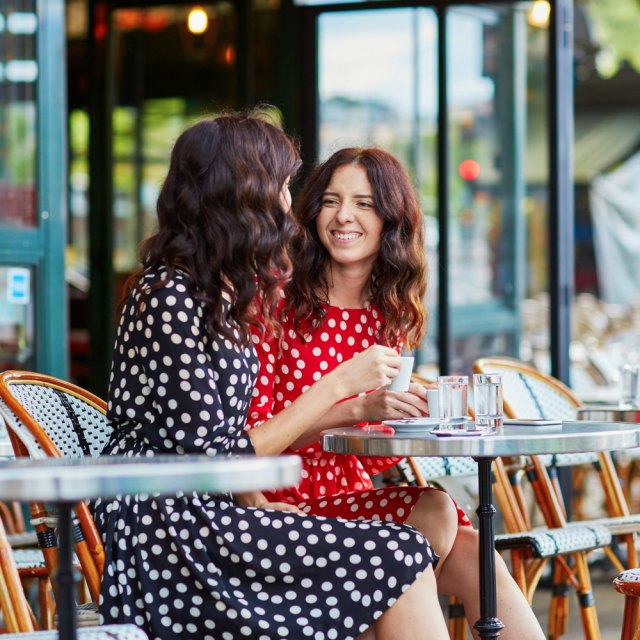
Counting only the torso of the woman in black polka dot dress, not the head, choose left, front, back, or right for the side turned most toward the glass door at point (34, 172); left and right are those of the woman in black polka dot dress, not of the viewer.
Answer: left

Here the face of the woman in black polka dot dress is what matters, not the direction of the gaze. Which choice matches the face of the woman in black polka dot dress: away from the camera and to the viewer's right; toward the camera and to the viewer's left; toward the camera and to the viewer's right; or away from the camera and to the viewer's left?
away from the camera and to the viewer's right

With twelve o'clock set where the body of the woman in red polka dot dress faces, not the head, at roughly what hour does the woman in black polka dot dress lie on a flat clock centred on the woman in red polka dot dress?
The woman in black polka dot dress is roughly at 2 o'clock from the woman in red polka dot dress.

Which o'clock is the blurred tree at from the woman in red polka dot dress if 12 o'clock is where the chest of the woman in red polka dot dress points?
The blurred tree is roughly at 8 o'clock from the woman in red polka dot dress.

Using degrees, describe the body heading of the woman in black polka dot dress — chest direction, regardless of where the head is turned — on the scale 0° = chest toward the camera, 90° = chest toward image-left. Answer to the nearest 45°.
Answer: approximately 270°

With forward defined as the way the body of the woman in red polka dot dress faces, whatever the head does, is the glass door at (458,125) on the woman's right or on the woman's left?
on the woman's left

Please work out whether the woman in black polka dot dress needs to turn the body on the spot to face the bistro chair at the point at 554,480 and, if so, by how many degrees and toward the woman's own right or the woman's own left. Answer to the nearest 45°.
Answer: approximately 45° to the woman's own left

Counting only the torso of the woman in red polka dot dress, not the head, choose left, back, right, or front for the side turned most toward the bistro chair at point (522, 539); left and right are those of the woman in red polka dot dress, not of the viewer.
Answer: left

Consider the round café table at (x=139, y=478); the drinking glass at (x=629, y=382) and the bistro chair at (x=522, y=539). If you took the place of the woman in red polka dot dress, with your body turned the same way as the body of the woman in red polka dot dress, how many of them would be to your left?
2

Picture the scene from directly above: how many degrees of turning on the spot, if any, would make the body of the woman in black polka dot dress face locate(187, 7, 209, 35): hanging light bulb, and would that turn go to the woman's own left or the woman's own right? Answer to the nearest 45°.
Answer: approximately 90° to the woman's own left

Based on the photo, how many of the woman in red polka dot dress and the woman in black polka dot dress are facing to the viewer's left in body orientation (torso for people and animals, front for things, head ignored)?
0

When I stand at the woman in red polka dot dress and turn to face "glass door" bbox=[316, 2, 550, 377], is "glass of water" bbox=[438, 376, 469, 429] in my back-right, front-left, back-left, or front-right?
back-right

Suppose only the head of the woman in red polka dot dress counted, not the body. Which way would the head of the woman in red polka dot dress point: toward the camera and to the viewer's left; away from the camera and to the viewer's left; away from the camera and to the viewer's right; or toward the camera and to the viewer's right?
toward the camera and to the viewer's left
